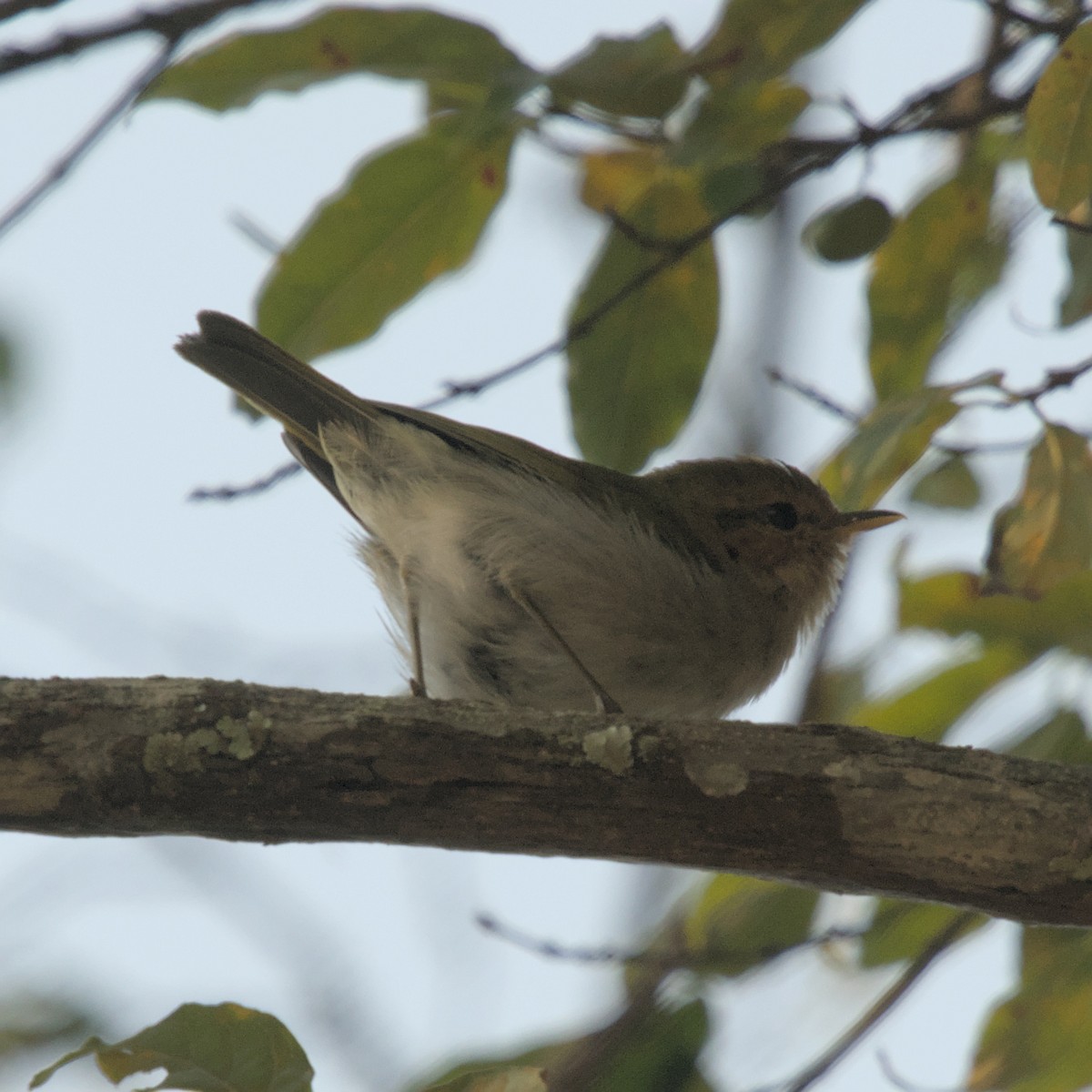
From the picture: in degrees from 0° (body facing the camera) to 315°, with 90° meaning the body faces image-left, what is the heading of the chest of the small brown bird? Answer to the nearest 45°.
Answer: approximately 270°

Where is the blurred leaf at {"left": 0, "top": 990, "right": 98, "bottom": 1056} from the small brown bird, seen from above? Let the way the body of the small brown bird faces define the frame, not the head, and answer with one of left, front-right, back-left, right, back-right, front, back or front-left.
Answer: back-left

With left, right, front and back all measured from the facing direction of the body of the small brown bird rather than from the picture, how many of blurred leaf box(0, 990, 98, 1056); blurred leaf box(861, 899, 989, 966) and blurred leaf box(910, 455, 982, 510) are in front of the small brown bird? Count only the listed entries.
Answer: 2

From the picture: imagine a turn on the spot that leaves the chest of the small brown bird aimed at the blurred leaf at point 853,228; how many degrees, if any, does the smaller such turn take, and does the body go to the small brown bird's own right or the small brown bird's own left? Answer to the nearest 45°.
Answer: approximately 45° to the small brown bird's own left
